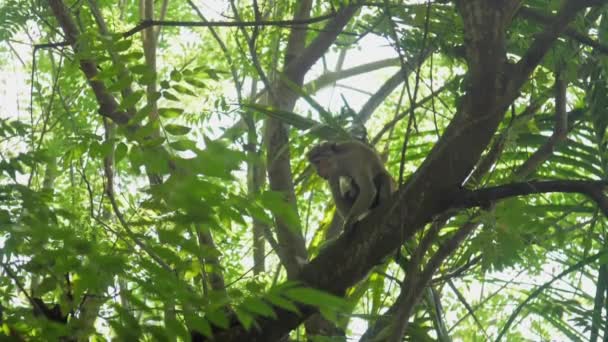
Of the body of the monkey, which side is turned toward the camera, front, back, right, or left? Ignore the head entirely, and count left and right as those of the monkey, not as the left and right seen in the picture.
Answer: left
